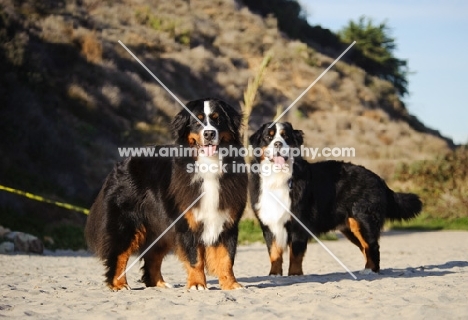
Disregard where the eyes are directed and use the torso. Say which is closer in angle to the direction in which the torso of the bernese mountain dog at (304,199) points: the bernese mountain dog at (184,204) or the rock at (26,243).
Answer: the bernese mountain dog

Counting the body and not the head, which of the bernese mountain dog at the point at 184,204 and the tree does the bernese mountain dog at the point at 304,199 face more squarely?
the bernese mountain dog

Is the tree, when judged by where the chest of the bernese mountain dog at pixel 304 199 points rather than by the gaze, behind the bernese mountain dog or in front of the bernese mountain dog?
behind

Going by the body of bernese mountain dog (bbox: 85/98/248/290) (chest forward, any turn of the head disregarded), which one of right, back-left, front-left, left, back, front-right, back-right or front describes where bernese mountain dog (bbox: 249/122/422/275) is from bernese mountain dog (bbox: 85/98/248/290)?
left

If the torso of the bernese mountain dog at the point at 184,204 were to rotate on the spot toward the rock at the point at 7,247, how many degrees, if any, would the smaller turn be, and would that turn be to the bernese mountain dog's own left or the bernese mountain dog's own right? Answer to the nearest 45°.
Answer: approximately 180°

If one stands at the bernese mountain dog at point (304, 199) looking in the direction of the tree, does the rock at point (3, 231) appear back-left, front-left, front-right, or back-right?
front-left

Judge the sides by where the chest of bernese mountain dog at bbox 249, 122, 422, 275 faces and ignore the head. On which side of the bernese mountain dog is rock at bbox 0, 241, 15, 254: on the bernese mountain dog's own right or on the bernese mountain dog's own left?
on the bernese mountain dog's own right

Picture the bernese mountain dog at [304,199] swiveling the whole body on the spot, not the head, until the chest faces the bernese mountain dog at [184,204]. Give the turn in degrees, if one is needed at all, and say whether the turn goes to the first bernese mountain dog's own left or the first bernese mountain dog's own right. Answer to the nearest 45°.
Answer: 0° — it already faces it

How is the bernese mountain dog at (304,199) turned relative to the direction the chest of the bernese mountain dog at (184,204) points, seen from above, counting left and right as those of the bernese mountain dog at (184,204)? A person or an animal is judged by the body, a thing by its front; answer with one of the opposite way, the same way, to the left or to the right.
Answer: to the right

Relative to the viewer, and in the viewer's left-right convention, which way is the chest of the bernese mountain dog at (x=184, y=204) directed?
facing the viewer and to the right of the viewer

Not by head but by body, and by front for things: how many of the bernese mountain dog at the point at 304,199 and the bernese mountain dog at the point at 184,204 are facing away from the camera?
0
